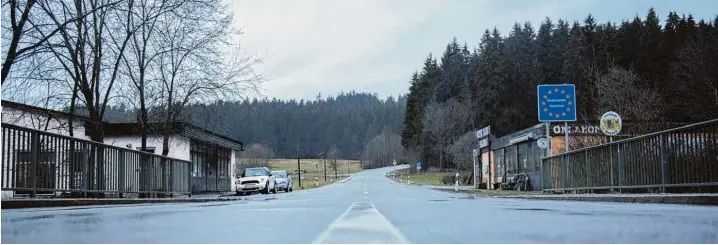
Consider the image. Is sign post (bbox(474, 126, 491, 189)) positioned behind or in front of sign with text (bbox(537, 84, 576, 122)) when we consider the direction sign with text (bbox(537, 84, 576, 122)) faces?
behind

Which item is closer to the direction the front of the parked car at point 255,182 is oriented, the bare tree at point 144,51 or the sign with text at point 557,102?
the bare tree

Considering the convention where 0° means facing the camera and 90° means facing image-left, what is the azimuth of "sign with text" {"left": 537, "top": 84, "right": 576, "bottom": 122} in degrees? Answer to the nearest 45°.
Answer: approximately 0°

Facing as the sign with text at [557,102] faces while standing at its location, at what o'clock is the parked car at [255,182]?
The parked car is roughly at 4 o'clock from the sign with text.

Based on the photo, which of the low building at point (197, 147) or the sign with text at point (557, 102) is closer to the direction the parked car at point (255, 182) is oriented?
the low building

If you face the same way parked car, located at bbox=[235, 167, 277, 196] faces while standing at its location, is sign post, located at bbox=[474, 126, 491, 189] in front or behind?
behind

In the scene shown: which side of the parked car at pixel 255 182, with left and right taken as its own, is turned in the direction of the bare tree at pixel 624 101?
left
